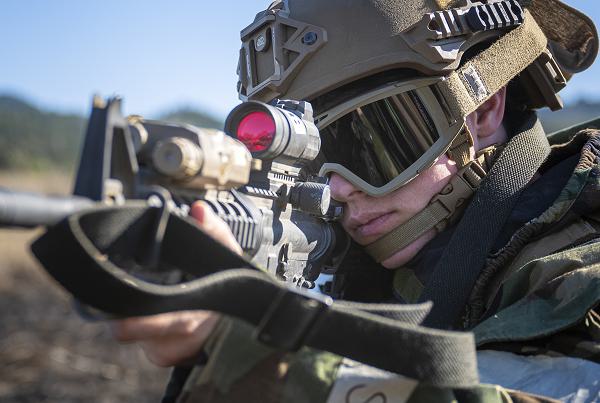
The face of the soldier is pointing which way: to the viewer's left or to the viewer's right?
to the viewer's left

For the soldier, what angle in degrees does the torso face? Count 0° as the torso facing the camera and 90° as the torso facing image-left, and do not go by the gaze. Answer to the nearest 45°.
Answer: approximately 45°
